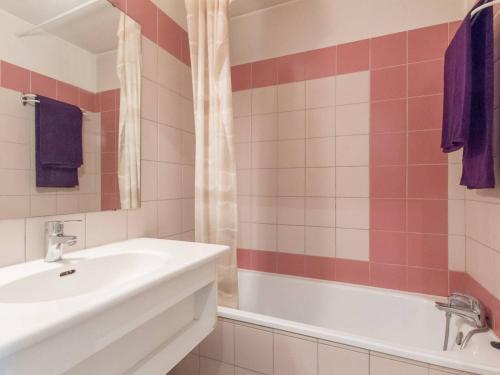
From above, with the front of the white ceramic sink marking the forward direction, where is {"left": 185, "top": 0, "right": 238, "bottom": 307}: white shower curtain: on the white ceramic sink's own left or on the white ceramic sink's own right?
on the white ceramic sink's own left

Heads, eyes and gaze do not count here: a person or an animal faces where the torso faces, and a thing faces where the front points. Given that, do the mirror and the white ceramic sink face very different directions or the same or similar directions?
same or similar directions

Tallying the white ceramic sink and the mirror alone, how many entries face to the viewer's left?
0

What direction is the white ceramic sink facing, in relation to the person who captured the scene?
facing the viewer and to the right of the viewer

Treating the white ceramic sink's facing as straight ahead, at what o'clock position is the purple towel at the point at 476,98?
The purple towel is roughly at 11 o'clock from the white ceramic sink.
